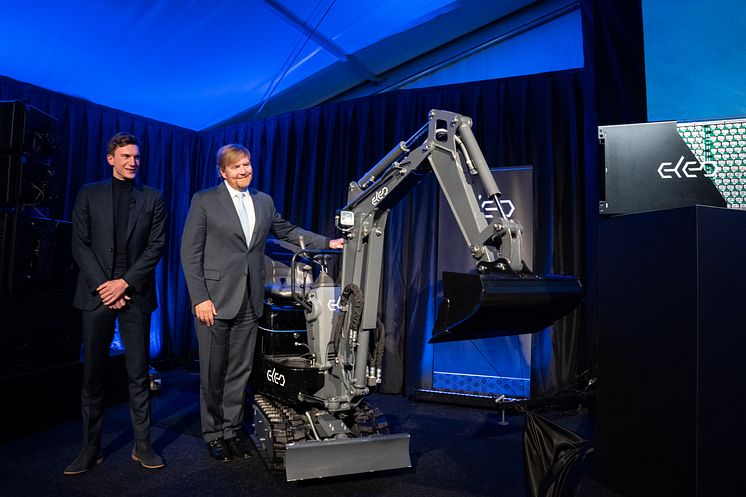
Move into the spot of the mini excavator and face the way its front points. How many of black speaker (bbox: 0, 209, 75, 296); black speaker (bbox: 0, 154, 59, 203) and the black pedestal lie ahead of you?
1

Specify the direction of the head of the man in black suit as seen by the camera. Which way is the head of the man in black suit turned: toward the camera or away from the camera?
toward the camera

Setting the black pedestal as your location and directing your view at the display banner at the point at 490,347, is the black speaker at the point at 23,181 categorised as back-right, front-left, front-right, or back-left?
front-left

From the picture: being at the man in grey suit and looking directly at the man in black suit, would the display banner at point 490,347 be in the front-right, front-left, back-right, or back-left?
back-right

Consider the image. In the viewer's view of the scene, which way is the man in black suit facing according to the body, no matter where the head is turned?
toward the camera

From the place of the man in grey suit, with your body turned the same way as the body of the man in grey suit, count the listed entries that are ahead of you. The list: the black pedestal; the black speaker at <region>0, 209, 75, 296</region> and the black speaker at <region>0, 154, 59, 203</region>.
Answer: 1

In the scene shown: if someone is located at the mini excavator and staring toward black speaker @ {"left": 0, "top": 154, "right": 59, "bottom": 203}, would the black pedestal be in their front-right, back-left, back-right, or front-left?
back-left

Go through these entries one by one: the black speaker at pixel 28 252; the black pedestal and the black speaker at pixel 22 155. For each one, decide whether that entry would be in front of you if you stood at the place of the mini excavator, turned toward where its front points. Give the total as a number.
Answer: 1

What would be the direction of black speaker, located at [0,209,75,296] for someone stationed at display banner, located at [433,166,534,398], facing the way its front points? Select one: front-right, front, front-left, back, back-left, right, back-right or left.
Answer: front-right

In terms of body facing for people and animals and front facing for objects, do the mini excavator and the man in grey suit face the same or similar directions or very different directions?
same or similar directions

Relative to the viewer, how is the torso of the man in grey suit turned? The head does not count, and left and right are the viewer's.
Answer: facing the viewer and to the right of the viewer

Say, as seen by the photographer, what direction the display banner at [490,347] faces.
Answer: facing the viewer

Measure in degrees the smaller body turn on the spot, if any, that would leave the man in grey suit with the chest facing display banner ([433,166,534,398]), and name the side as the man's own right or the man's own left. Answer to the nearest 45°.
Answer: approximately 90° to the man's own left

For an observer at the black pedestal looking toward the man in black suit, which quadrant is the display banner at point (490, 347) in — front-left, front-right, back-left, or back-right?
front-right

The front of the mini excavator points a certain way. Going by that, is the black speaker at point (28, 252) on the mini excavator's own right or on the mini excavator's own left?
on the mini excavator's own right
